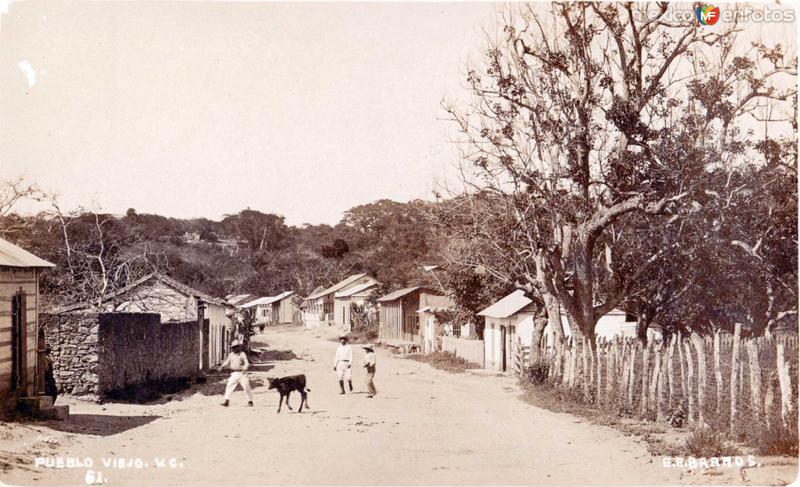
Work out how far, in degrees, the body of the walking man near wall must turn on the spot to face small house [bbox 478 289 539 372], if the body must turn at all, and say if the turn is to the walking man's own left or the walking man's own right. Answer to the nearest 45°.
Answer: approximately 135° to the walking man's own left

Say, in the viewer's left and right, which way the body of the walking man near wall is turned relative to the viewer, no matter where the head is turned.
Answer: facing the viewer

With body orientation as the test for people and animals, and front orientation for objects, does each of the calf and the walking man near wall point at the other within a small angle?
no

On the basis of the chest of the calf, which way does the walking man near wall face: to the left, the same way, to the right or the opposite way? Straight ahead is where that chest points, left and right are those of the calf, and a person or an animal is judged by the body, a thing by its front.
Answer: to the left

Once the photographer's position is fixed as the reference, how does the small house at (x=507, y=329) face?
facing the viewer and to the left of the viewer

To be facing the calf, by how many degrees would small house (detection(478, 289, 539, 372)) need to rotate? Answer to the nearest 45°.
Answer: approximately 45° to its left

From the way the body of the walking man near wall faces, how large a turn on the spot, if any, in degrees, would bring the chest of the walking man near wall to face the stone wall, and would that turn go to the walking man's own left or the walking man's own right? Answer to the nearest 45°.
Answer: approximately 135° to the walking man's own right

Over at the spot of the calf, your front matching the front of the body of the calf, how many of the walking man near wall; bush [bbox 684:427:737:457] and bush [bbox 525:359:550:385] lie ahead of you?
1

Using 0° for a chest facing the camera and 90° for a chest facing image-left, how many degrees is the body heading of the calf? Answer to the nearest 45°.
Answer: approximately 90°

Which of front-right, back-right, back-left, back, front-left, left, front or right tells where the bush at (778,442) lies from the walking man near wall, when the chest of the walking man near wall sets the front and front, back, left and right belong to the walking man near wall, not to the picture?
front-left

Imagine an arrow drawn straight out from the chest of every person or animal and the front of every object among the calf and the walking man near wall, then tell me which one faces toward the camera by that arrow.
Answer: the walking man near wall

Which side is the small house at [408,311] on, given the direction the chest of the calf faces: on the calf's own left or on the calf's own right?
on the calf's own right
